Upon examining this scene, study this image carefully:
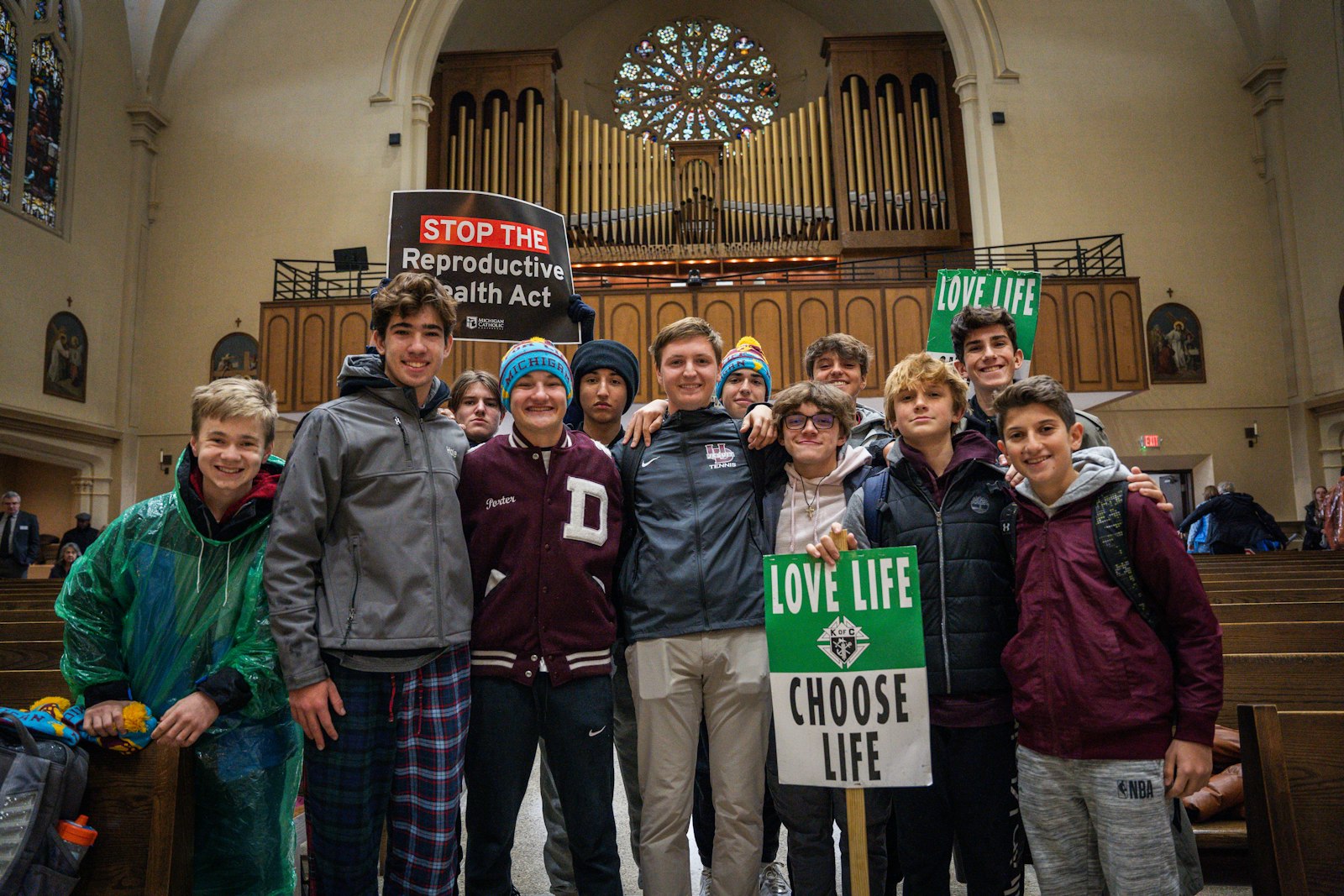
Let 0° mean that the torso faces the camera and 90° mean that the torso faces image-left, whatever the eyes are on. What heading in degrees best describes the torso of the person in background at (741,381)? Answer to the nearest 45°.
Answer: approximately 0°

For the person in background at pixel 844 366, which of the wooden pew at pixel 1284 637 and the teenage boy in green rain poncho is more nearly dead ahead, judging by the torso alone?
the teenage boy in green rain poncho

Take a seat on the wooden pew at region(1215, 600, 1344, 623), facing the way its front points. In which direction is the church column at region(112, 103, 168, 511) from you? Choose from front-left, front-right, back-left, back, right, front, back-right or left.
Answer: back-right

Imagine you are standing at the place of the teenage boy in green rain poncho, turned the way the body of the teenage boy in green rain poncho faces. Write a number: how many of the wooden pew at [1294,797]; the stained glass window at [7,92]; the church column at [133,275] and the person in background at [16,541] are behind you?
3

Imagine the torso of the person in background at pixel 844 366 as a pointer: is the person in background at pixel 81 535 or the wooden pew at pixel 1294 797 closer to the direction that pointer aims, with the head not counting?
the wooden pew

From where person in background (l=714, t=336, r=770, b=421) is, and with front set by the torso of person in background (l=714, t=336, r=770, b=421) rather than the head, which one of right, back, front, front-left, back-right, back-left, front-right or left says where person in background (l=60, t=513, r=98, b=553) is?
back-right

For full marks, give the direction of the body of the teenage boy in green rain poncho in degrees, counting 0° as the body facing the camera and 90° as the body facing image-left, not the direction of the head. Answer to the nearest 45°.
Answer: approximately 0°

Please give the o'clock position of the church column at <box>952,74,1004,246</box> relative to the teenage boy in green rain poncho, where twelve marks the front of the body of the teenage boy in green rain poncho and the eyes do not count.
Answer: The church column is roughly at 8 o'clock from the teenage boy in green rain poncho.

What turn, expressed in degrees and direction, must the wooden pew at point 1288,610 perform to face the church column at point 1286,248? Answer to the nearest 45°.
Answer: approximately 135° to its left

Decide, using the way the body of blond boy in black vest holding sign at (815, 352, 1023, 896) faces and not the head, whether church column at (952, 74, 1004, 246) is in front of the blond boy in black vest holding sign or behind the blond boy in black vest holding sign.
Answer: behind

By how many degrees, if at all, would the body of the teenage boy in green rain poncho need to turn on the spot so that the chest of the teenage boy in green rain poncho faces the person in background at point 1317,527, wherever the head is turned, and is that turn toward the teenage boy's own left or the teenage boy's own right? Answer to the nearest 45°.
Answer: approximately 90° to the teenage boy's own left
